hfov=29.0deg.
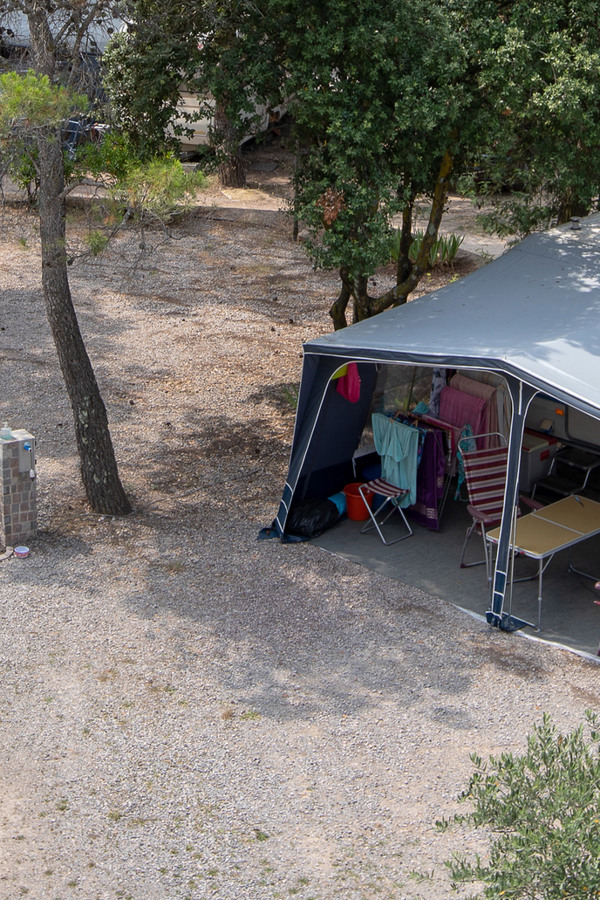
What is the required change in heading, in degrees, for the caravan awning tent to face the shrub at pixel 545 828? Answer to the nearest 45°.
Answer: approximately 45° to its left

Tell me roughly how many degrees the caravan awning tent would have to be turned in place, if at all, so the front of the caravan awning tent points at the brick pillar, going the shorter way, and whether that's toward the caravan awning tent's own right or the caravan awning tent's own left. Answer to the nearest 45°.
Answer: approximately 45° to the caravan awning tent's own right

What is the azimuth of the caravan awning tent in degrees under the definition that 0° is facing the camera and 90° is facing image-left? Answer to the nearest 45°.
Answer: approximately 45°
